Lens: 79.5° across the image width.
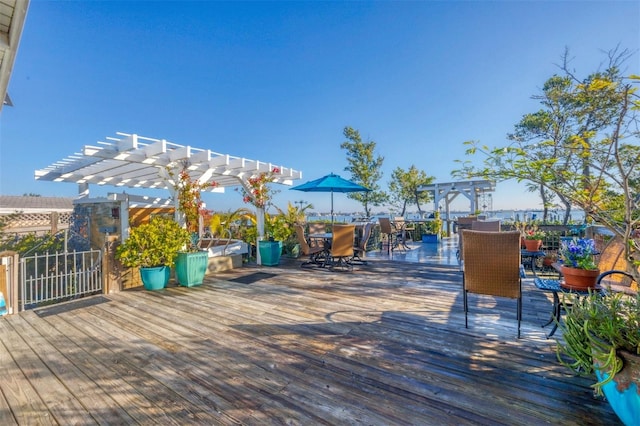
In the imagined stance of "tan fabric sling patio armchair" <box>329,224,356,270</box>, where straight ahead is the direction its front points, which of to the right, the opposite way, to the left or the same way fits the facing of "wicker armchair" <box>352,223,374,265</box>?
to the left

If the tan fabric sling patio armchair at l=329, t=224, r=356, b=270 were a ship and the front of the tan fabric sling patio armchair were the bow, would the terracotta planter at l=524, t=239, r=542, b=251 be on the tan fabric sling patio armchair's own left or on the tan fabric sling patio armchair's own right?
on the tan fabric sling patio armchair's own right

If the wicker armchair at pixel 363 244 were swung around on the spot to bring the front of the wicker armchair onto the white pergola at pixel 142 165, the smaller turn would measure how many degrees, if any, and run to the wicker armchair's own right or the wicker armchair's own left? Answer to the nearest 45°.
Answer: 0° — it already faces it

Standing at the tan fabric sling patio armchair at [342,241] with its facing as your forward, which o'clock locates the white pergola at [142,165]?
The white pergola is roughly at 9 o'clock from the tan fabric sling patio armchair.

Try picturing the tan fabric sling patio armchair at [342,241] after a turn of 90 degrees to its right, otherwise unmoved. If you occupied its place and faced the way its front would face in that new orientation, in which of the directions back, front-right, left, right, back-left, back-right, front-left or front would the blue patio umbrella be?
left

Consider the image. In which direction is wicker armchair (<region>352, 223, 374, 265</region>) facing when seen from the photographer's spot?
facing to the left of the viewer

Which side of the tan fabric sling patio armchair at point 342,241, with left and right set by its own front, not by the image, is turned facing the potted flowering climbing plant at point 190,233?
left

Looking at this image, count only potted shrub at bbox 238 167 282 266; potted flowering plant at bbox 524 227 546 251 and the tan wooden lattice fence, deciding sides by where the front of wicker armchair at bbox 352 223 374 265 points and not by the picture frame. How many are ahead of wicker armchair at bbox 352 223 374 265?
2

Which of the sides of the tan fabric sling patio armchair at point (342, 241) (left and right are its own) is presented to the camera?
back

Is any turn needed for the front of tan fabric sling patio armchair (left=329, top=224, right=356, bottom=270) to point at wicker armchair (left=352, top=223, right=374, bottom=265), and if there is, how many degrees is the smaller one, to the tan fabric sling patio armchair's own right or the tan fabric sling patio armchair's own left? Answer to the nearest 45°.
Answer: approximately 45° to the tan fabric sling patio armchair's own right

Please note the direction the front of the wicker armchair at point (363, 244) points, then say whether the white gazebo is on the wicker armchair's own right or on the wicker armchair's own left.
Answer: on the wicker armchair's own right
